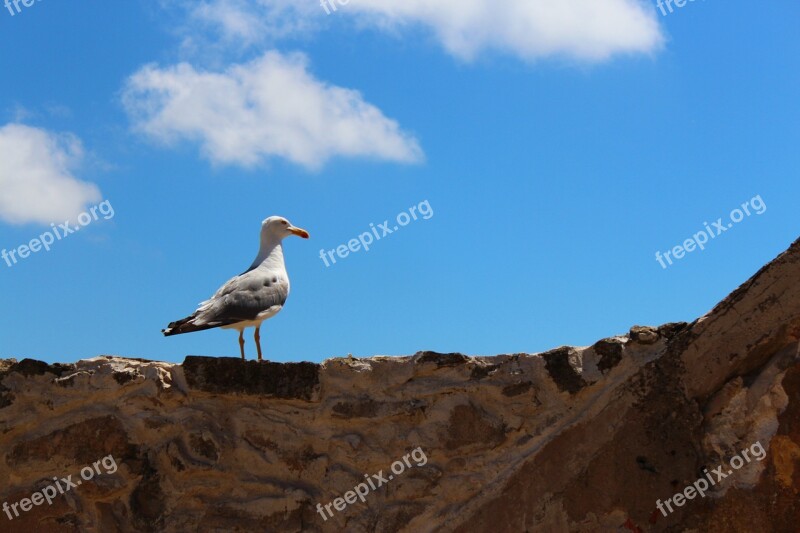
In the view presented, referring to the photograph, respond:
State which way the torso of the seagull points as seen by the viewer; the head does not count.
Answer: to the viewer's right
